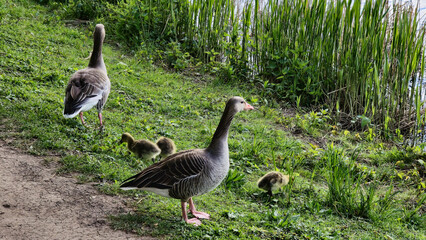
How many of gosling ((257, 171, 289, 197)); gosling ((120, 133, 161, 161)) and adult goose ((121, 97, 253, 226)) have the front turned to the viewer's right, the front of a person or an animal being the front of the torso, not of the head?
2

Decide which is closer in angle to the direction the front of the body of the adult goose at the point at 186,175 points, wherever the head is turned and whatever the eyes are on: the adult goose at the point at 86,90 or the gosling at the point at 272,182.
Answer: the gosling

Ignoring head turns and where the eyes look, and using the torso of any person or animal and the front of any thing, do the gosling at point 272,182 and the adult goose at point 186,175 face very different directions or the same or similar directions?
same or similar directions

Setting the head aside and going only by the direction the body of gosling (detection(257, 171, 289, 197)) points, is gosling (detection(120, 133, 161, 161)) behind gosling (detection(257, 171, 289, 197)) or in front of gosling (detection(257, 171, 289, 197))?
behind

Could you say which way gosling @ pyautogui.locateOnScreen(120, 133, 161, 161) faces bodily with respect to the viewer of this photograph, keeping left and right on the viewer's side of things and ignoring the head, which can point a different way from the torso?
facing to the left of the viewer

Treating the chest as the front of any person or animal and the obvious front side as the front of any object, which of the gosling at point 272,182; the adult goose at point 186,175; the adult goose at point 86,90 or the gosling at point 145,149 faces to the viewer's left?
the gosling at point 145,149

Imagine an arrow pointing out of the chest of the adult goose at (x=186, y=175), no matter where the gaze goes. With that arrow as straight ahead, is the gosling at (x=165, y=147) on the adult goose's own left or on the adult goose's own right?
on the adult goose's own left

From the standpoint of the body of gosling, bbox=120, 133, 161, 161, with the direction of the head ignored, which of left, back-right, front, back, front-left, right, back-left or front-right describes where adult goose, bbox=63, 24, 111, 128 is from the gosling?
front-right

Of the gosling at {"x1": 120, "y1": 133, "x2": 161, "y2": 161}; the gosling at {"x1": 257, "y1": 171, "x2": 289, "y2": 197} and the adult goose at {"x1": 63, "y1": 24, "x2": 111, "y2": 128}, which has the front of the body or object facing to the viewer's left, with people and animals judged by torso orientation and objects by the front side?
the gosling at {"x1": 120, "y1": 133, "x2": 161, "y2": 161}

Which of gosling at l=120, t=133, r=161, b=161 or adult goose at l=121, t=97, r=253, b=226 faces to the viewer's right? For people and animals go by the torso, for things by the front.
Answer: the adult goose

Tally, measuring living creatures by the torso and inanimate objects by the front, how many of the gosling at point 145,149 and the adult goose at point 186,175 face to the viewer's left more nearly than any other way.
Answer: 1

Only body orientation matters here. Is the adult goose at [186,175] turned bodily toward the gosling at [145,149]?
no

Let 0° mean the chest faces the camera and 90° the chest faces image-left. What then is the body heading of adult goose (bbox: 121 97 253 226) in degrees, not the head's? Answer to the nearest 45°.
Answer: approximately 270°

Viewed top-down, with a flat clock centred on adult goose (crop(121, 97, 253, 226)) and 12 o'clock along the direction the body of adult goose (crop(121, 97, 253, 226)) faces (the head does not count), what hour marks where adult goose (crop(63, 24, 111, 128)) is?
adult goose (crop(63, 24, 111, 128)) is roughly at 8 o'clock from adult goose (crop(121, 97, 253, 226)).

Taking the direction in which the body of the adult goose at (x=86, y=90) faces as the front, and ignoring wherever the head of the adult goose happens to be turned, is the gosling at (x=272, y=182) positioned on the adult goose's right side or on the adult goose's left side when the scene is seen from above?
on the adult goose's right side

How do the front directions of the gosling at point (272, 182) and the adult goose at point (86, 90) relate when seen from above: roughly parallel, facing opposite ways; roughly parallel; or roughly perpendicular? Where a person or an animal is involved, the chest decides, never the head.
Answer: roughly perpendicular

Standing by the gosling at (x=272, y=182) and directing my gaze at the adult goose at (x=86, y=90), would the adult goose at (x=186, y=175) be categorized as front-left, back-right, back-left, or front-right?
front-left
